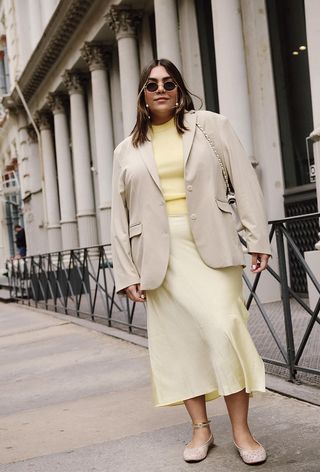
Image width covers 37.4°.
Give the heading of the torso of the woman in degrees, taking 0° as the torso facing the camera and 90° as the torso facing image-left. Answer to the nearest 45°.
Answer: approximately 0°

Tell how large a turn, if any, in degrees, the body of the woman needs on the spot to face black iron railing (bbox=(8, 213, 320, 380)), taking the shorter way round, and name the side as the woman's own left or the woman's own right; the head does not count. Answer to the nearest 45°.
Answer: approximately 180°
